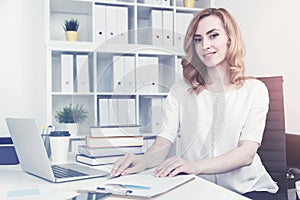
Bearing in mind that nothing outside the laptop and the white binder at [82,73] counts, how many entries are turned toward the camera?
1

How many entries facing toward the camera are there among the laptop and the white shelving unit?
1

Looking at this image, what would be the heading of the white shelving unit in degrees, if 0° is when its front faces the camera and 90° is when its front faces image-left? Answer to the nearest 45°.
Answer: approximately 0°

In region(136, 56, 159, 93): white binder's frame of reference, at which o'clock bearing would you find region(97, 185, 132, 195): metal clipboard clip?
The metal clipboard clip is roughly at 12 o'clock from the white binder.

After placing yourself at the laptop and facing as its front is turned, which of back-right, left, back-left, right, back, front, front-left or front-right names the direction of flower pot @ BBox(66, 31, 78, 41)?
front-left

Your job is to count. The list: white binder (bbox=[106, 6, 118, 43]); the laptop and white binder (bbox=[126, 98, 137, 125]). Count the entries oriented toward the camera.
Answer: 2

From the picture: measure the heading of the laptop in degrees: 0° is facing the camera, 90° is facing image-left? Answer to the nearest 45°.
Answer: approximately 225°
